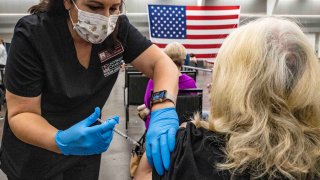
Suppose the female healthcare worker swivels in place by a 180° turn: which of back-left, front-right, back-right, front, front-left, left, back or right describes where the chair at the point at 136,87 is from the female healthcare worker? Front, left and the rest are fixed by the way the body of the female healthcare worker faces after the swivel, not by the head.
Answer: front-right

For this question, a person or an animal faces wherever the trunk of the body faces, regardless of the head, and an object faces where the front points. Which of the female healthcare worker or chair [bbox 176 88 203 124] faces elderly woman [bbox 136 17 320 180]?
the female healthcare worker

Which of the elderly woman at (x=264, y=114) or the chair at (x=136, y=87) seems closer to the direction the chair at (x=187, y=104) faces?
the chair

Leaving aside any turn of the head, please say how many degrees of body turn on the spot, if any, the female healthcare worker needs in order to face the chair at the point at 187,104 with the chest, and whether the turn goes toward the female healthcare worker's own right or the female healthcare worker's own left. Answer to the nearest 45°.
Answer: approximately 90° to the female healthcare worker's own left

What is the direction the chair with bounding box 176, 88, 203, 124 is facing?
away from the camera

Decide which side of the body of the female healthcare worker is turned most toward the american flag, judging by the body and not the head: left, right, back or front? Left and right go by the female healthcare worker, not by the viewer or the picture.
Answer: left

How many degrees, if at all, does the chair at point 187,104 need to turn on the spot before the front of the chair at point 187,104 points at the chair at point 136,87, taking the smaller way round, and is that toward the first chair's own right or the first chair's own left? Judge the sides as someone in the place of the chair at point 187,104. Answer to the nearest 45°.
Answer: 0° — it already faces it

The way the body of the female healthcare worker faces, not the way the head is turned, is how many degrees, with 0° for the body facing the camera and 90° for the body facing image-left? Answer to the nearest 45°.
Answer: approximately 315°

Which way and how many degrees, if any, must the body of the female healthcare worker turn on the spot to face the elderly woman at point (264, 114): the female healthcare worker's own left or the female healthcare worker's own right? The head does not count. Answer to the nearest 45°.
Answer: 0° — they already face them
